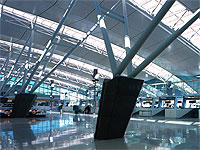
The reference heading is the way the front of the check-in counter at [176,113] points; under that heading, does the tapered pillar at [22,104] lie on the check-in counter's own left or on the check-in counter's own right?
on the check-in counter's own right

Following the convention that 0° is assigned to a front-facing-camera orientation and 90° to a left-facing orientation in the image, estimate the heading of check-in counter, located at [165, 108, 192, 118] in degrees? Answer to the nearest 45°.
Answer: approximately 0°

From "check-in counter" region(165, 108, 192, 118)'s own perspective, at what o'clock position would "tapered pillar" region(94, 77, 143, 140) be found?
The tapered pillar is roughly at 12 o'clock from the check-in counter.
